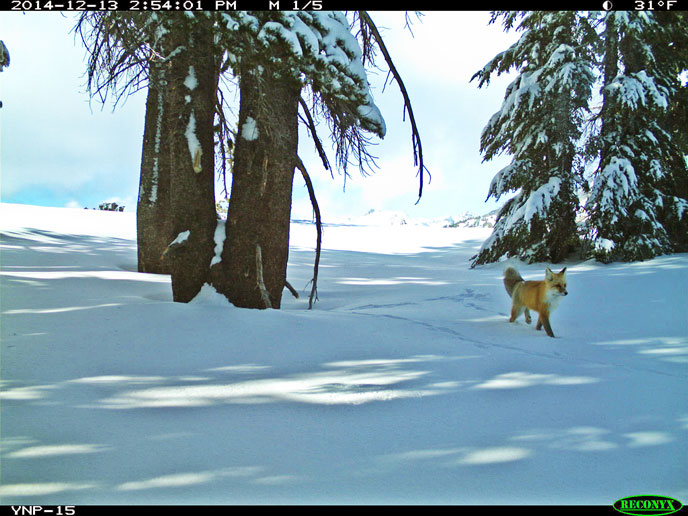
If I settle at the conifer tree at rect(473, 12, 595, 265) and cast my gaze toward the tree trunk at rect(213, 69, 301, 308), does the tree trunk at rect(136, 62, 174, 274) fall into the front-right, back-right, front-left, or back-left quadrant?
front-right

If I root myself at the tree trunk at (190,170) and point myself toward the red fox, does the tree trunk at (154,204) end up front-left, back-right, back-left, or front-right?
back-left

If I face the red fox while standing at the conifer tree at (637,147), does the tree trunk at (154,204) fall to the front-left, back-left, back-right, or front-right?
front-right

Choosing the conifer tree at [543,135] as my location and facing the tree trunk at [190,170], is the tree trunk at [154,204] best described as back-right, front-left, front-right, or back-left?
front-right

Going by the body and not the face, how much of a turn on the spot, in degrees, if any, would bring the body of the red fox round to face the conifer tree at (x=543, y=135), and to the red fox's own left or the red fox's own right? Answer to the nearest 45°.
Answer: approximately 135° to the red fox's own left

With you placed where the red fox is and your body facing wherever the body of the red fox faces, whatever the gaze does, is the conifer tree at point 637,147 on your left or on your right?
on your left

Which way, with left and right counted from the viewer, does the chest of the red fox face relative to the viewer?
facing the viewer and to the right of the viewer

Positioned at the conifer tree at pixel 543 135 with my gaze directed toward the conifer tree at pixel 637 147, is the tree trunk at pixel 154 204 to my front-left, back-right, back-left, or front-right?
back-right

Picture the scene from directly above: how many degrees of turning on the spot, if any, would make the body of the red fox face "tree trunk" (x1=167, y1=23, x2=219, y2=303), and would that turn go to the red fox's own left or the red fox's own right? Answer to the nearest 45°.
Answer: approximately 135° to the red fox's own right
